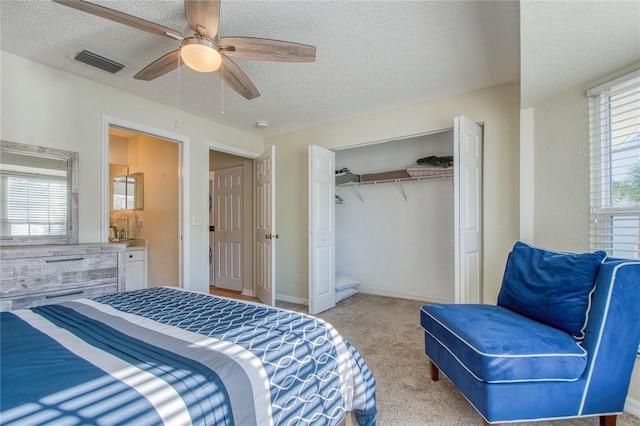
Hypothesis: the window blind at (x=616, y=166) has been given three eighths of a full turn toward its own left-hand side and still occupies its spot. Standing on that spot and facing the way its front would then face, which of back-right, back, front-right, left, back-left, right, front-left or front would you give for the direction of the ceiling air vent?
back-right

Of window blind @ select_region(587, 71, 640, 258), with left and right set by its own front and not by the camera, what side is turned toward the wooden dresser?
front

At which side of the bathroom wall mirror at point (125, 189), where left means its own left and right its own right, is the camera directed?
front

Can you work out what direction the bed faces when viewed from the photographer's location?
facing away from the viewer and to the right of the viewer

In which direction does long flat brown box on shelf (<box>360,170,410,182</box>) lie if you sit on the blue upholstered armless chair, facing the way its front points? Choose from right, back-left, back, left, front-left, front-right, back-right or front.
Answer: right

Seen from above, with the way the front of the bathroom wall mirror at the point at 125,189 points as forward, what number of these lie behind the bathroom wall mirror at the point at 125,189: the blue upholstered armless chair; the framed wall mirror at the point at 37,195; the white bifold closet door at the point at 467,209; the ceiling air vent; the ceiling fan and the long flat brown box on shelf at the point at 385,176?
0

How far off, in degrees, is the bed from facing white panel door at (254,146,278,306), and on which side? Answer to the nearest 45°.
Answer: approximately 45° to its left

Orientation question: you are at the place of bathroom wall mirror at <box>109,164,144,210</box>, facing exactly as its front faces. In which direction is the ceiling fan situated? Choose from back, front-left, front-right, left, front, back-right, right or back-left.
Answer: front

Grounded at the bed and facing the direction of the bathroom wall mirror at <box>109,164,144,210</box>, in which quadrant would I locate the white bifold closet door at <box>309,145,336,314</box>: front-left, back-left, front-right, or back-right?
front-right

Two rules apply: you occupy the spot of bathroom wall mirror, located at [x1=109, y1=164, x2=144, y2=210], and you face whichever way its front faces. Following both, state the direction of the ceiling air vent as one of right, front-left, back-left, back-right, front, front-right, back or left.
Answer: front

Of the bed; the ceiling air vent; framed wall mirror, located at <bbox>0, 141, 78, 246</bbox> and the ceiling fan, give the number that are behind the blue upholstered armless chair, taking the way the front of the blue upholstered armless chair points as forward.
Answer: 0

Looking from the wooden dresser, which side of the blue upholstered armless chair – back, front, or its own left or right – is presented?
front

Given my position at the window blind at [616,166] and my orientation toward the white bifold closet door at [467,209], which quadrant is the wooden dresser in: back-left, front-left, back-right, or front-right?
front-left

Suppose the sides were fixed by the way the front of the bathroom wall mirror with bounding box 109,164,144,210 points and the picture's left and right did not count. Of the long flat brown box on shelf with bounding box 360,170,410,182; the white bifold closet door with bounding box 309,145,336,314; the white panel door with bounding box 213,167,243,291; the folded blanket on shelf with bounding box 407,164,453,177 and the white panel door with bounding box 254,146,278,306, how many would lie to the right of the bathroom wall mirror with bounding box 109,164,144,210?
0

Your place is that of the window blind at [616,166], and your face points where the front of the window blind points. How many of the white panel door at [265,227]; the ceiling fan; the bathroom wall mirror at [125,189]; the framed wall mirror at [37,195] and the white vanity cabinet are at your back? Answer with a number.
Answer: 0

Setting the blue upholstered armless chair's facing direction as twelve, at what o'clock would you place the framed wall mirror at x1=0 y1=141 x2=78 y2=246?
The framed wall mirror is roughly at 1 o'clock from the blue upholstered armless chair.

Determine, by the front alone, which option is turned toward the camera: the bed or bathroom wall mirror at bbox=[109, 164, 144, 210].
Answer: the bathroom wall mirror

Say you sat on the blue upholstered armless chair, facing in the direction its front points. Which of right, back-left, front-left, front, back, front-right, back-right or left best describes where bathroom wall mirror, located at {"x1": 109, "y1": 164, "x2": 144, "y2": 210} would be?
front-right

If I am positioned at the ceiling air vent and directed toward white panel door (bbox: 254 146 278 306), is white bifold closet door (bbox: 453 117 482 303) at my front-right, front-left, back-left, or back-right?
front-right

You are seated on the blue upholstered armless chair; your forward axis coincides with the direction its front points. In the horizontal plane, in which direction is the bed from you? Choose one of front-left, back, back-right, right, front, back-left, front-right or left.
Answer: front

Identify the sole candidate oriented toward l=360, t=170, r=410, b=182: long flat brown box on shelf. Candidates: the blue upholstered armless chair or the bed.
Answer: the bed

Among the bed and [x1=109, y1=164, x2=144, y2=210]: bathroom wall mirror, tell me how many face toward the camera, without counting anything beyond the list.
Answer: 1

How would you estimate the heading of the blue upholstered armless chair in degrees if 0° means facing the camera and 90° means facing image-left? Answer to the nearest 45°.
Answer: approximately 45°
